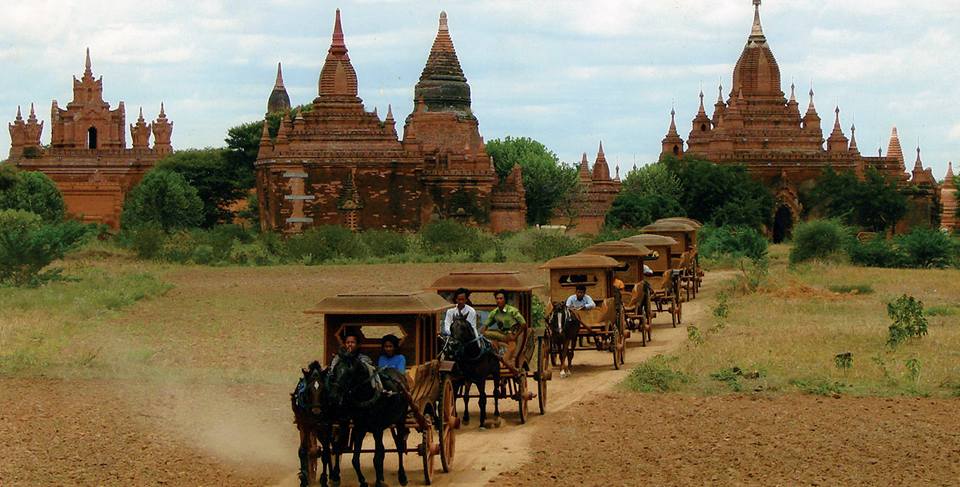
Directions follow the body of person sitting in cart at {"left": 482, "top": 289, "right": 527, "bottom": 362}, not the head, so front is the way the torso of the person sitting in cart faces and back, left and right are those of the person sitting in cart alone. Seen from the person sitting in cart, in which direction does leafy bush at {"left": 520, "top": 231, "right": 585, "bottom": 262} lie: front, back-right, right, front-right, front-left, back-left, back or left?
back-right

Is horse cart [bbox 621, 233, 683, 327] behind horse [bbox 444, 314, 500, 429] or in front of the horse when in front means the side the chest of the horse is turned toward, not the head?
behind

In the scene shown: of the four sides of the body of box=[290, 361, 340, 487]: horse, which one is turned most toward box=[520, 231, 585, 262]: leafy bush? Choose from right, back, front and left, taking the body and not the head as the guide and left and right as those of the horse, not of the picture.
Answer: back

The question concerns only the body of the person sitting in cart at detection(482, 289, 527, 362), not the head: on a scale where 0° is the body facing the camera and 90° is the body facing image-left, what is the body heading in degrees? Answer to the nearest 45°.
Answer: approximately 45°

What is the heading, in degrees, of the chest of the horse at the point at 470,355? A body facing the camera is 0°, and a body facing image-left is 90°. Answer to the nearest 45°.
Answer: approximately 45°

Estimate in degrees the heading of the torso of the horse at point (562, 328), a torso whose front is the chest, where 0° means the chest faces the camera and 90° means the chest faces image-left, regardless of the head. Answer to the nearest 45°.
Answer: approximately 0°

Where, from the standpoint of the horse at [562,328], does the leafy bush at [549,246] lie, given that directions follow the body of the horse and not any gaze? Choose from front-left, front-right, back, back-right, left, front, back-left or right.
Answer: back

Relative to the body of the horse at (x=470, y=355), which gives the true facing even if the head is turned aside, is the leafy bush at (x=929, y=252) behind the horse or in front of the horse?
behind
